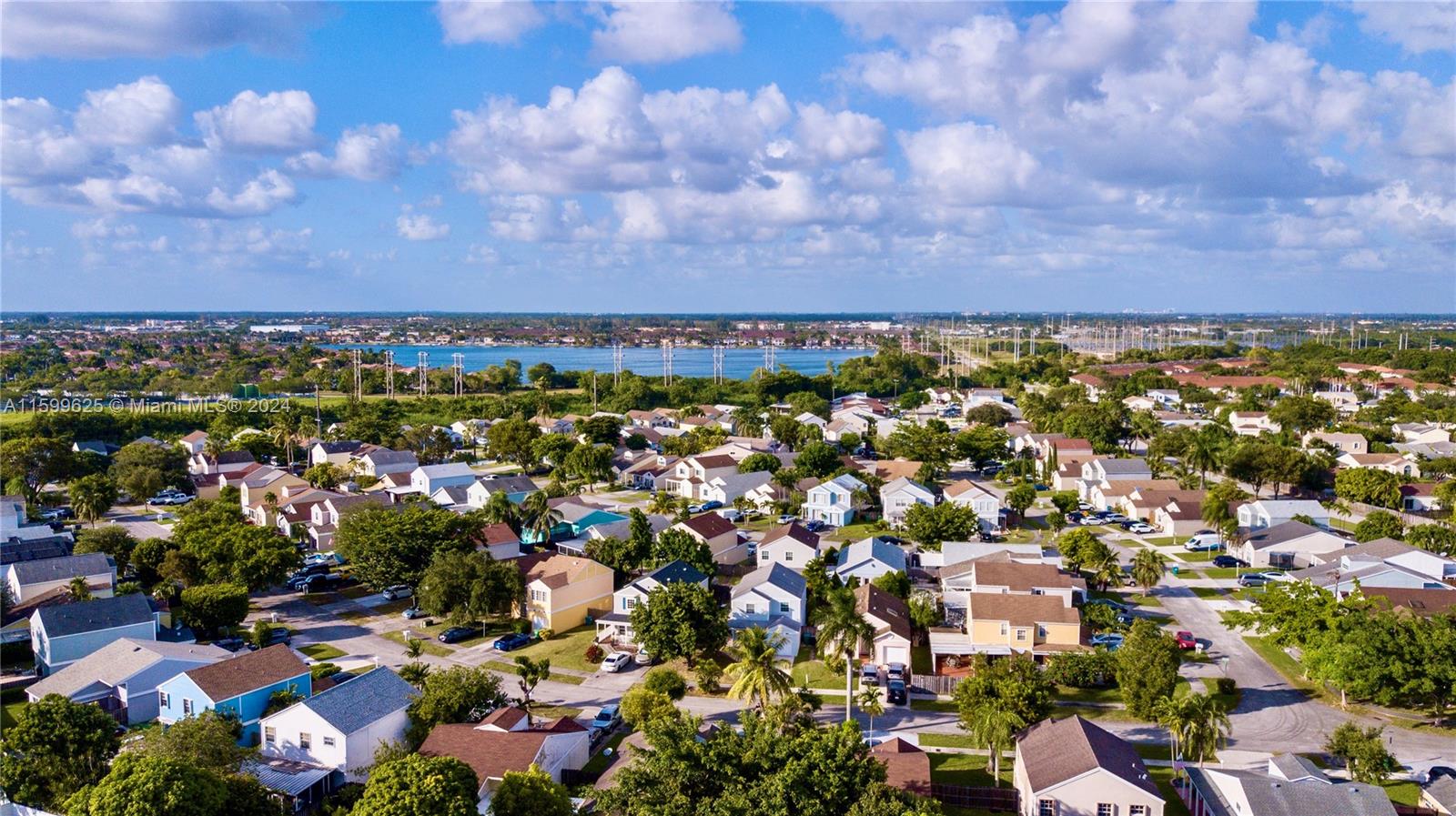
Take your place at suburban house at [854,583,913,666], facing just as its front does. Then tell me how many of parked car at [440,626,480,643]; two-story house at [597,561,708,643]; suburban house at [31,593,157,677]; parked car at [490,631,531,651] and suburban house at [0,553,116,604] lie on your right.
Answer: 5

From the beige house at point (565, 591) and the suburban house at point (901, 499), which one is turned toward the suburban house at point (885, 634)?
the suburban house at point (901, 499)

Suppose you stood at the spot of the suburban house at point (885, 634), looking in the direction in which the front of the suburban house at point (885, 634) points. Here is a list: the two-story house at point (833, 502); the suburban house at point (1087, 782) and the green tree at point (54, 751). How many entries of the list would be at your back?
1

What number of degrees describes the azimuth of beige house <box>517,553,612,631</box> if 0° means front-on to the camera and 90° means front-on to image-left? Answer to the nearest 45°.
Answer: approximately 45°

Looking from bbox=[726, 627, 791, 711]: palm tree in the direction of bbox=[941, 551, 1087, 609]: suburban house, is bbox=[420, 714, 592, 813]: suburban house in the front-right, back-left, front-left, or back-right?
back-left

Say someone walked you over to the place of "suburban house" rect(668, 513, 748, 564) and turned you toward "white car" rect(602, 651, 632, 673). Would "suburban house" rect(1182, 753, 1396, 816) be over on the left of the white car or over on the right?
left

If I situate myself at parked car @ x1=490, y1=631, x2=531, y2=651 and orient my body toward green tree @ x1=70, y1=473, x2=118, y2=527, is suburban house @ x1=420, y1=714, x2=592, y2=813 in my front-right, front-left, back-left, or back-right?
back-left

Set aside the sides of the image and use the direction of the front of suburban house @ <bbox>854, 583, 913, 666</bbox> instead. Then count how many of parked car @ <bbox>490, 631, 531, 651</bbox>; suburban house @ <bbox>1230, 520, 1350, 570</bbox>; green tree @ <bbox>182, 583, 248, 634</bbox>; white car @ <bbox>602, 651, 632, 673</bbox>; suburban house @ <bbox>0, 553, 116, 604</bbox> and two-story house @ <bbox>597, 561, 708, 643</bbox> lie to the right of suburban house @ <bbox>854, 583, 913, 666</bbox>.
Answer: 5

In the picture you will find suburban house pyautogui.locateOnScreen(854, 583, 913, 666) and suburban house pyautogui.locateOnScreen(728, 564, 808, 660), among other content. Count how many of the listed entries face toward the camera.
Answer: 2

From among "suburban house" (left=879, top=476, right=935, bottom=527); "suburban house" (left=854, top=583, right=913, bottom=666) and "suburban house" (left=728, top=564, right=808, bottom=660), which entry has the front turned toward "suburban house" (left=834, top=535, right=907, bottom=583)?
"suburban house" (left=879, top=476, right=935, bottom=527)

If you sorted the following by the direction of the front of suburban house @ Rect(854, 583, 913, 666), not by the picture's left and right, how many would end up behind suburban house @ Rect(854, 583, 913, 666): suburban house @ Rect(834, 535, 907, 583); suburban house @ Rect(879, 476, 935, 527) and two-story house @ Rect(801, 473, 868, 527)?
3

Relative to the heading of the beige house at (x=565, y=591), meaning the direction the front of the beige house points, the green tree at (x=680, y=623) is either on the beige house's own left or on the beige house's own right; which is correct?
on the beige house's own left

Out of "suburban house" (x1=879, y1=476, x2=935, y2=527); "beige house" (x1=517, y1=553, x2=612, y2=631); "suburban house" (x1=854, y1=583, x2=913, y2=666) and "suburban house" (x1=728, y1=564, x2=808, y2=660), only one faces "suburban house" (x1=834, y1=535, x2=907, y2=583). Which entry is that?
"suburban house" (x1=879, y1=476, x2=935, y2=527)
